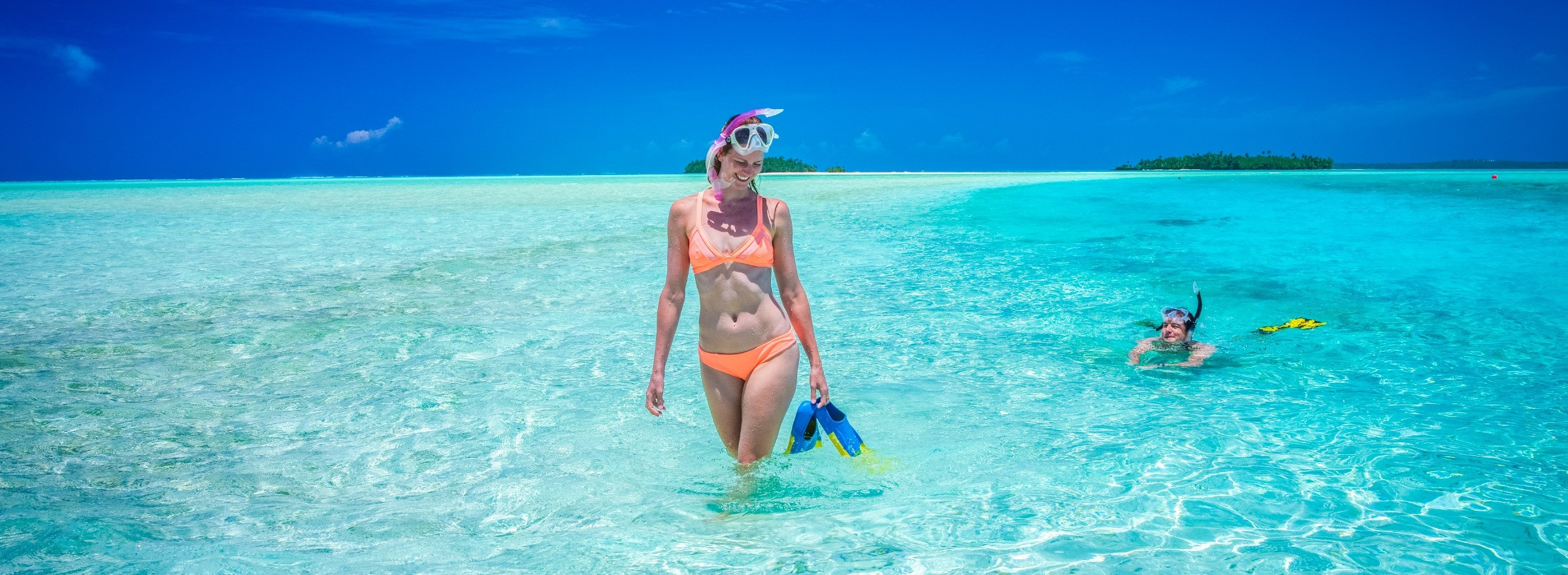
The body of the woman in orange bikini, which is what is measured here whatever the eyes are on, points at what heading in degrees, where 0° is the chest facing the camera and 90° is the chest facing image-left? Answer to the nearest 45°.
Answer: approximately 0°

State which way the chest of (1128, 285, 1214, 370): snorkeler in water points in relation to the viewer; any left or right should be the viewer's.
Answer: facing the viewer and to the left of the viewer

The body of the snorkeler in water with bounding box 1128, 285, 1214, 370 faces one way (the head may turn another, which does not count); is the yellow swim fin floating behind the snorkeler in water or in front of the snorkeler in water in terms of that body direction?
behind

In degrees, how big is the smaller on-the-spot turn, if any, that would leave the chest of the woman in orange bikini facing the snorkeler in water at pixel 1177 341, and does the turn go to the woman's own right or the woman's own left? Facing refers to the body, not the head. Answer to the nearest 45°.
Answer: approximately 135° to the woman's own left

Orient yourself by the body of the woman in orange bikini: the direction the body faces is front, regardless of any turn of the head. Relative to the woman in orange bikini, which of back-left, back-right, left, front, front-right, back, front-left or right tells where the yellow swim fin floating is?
back-left

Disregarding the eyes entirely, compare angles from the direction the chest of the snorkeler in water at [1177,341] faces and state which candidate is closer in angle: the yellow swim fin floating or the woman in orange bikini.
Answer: the woman in orange bikini

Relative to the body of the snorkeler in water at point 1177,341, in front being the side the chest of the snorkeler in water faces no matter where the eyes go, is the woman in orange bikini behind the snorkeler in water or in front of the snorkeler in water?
in front

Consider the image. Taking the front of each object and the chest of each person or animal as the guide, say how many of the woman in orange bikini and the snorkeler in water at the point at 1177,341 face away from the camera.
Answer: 0
